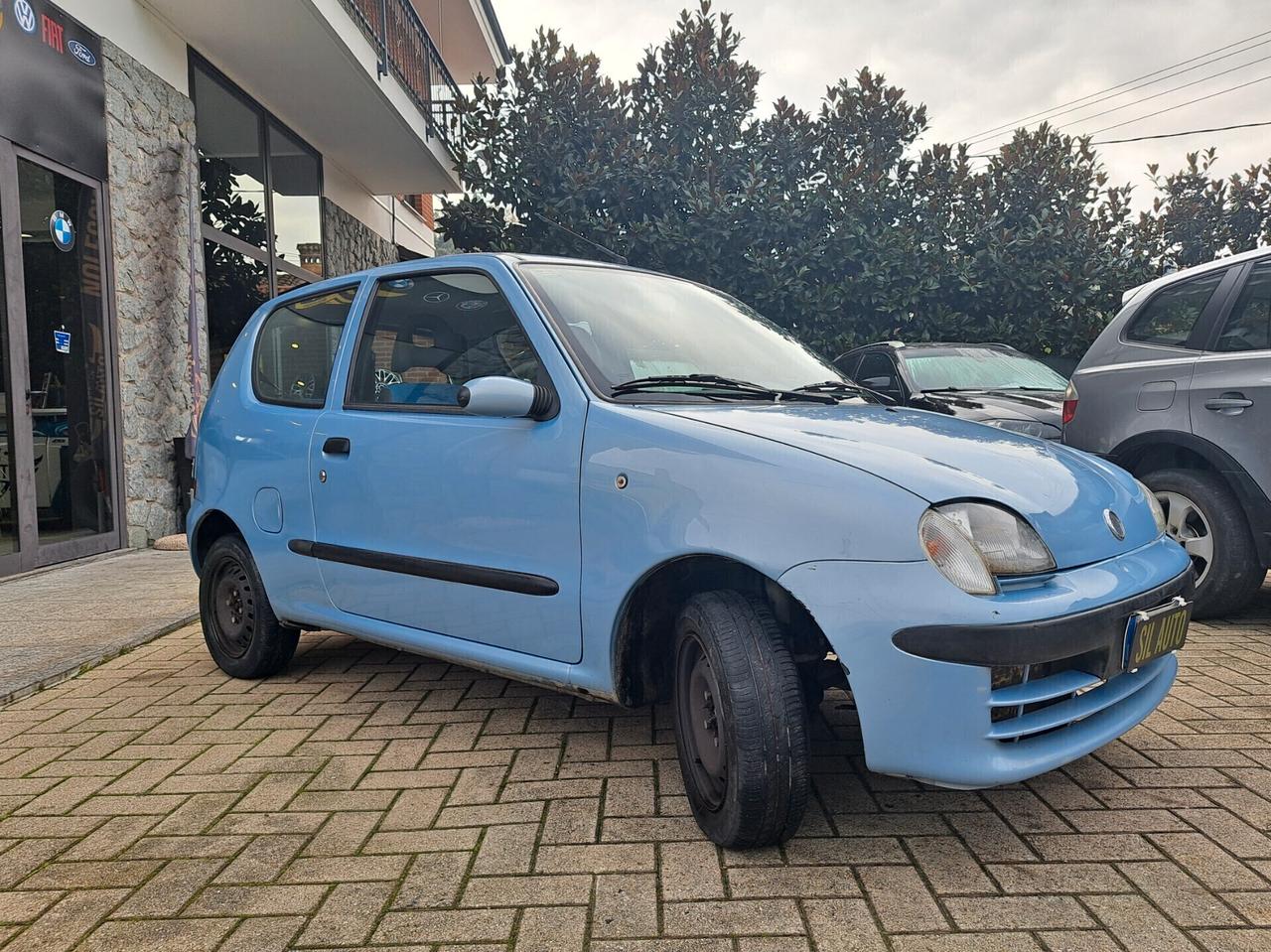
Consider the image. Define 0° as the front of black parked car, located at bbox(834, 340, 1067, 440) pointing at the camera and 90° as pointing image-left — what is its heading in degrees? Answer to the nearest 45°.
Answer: approximately 315°

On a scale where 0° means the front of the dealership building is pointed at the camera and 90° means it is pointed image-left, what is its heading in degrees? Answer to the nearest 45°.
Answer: approximately 315°

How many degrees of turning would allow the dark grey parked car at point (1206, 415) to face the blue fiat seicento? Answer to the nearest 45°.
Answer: approximately 135° to its right

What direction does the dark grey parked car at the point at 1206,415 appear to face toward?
to the viewer's right

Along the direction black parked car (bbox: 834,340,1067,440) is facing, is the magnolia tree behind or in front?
behind

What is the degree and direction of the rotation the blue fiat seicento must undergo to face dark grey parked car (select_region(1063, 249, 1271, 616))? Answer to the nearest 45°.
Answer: approximately 90° to its left

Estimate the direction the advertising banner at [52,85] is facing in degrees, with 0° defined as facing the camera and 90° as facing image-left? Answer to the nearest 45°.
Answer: approximately 315°

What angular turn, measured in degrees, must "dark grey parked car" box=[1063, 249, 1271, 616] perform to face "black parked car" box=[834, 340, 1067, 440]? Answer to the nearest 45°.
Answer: approximately 135° to its left

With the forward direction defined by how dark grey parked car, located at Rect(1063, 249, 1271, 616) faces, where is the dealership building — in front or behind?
behind
